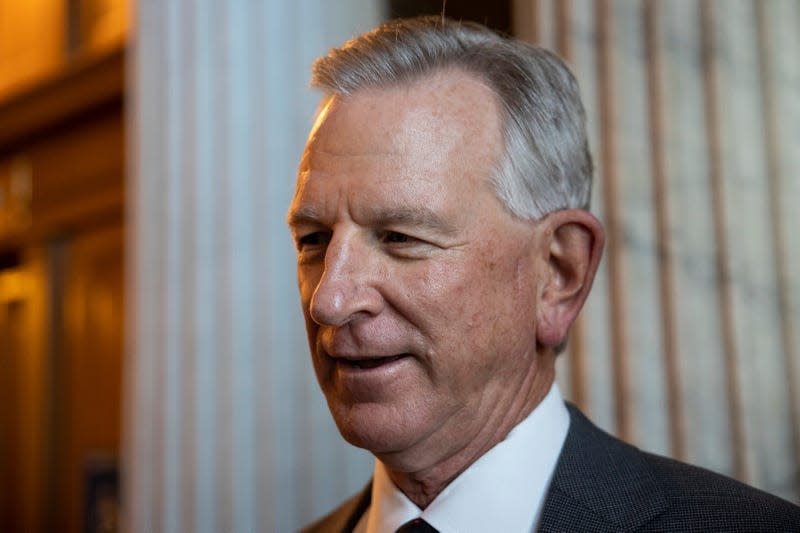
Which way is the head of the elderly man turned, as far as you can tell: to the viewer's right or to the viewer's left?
to the viewer's left

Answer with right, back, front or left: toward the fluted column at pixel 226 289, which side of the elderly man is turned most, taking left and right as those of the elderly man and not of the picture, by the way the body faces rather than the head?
right

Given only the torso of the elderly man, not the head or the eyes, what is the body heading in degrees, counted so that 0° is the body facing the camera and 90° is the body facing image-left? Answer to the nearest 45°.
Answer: approximately 45°
